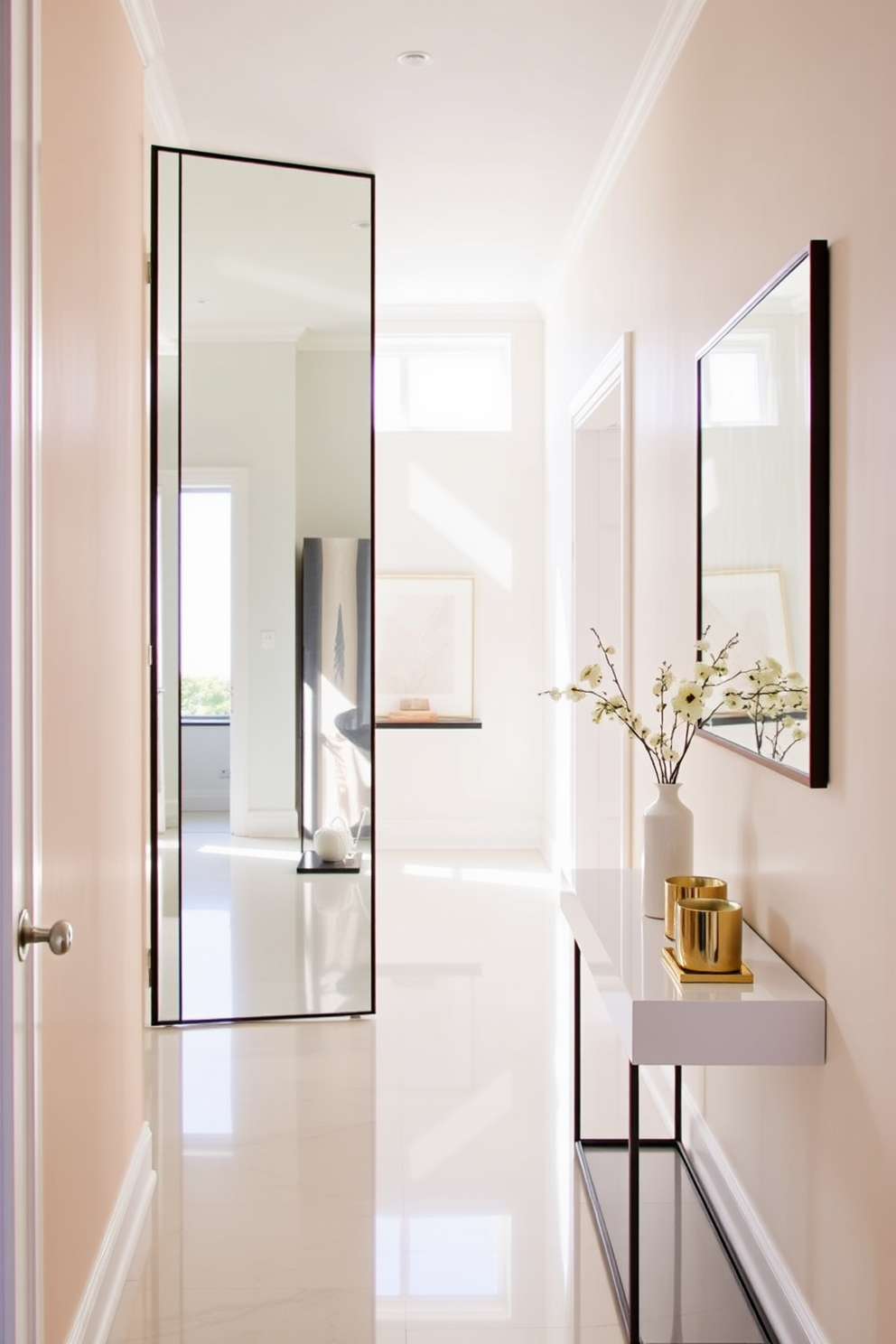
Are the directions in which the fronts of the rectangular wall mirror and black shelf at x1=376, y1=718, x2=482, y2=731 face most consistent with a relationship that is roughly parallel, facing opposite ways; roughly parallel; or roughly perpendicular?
roughly perpendicular

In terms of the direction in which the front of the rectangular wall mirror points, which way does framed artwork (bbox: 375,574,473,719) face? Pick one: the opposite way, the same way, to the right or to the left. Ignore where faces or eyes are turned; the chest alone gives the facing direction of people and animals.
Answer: to the left

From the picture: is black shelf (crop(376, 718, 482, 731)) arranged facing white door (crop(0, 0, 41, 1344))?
yes

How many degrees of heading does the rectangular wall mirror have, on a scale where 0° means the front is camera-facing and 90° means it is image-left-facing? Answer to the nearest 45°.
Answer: approximately 90°

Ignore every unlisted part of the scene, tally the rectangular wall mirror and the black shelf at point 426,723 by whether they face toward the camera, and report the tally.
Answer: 1

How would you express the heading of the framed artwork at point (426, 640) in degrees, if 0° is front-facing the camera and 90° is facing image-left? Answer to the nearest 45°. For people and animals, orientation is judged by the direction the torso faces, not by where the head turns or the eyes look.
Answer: approximately 0°

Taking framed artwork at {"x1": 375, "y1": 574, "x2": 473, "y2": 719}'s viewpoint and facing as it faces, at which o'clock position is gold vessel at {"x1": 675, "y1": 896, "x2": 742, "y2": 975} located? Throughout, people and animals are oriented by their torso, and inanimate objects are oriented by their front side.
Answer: The gold vessel is roughly at 12 o'clock from the framed artwork.
